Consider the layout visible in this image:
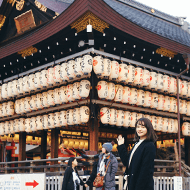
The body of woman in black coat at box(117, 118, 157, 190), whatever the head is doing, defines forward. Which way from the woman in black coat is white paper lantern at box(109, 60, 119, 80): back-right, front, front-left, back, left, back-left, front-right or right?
back-right

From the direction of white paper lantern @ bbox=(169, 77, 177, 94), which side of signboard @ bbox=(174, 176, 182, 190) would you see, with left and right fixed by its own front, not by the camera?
back

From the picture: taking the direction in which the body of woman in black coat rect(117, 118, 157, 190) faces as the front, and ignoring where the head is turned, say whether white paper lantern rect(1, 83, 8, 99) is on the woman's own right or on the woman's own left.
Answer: on the woman's own right

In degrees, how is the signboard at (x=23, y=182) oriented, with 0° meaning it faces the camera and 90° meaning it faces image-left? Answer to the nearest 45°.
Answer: approximately 0°

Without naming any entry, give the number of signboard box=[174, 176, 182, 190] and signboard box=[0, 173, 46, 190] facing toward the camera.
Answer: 2

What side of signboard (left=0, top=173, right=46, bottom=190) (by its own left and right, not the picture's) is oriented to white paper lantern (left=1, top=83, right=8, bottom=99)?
back

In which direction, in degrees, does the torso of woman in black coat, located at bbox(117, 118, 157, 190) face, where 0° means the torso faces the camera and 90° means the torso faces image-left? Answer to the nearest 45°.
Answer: approximately 45°

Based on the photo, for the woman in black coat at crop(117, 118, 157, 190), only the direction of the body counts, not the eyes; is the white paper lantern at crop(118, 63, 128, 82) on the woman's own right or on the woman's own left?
on the woman's own right

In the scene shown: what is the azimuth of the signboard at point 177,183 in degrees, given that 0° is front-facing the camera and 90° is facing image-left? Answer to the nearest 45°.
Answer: approximately 0°

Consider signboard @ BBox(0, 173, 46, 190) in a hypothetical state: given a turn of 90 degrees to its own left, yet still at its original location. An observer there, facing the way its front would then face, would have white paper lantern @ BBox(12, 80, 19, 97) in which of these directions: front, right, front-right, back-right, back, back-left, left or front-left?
left

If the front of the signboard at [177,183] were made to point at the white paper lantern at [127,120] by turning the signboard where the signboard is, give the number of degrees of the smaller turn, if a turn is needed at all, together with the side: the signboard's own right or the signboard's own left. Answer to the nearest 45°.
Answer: approximately 135° to the signboard's own right

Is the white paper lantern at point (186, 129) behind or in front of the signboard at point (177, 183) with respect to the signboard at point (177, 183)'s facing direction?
behind

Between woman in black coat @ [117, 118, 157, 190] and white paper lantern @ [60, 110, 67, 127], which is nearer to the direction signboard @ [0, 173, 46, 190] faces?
the woman in black coat
